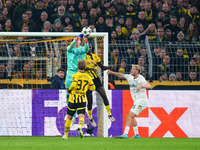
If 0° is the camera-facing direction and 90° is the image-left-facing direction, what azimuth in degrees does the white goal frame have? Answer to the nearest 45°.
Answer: approximately 0°

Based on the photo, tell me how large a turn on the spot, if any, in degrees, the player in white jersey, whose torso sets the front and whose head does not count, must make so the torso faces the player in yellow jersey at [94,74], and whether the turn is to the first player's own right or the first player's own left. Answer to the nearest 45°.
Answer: approximately 45° to the first player's own right

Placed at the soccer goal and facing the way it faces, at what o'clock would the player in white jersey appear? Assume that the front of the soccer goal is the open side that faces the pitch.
The player in white jersey is roughly at 10 o'clock from the soccer goal.

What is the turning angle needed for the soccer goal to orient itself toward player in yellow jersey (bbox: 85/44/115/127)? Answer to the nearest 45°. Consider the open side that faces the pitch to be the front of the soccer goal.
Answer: approximately 45° to its left
